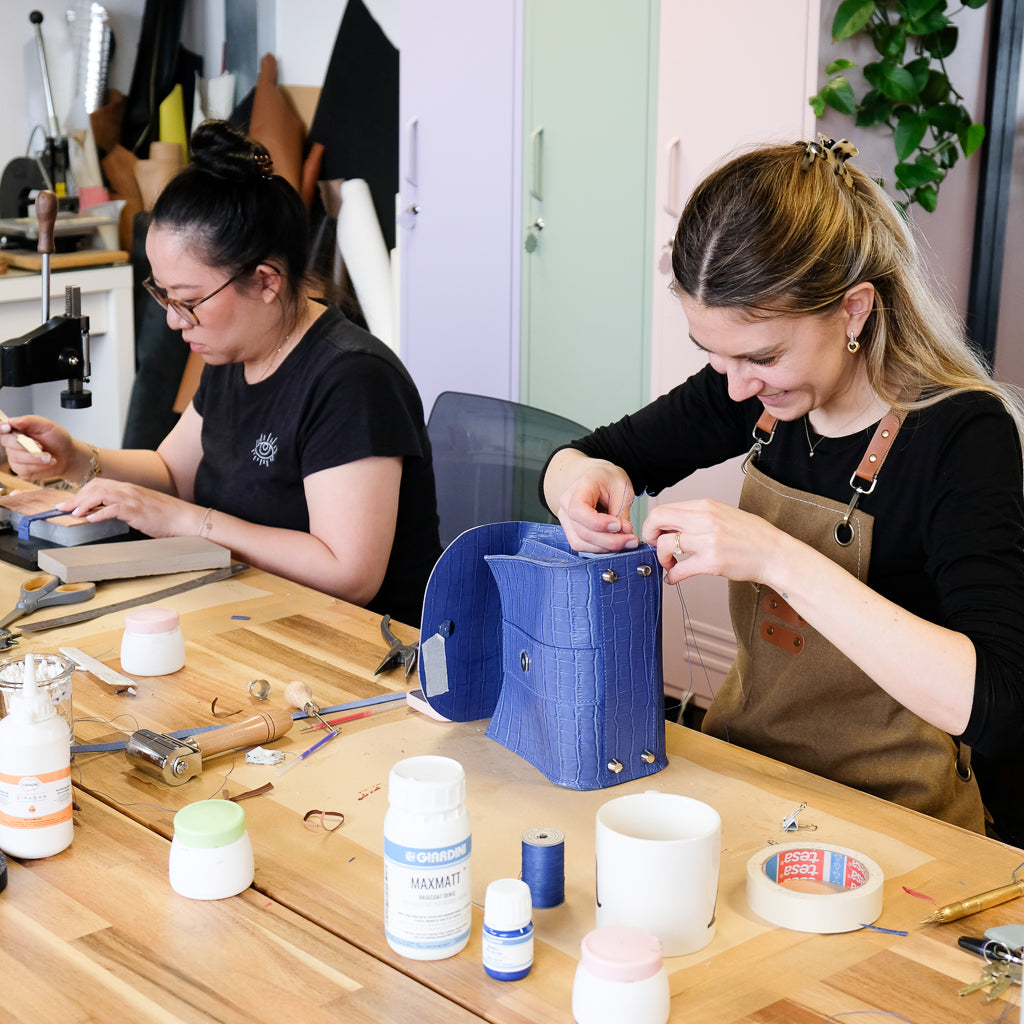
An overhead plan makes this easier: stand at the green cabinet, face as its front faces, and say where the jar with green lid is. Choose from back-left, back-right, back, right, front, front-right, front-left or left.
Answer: front

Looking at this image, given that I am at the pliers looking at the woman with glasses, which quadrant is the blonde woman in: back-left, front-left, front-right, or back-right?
back-right

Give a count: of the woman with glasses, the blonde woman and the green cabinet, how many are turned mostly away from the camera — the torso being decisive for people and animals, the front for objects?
0

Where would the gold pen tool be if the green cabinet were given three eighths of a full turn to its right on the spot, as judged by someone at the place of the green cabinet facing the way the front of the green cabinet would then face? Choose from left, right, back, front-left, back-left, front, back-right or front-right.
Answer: back-left

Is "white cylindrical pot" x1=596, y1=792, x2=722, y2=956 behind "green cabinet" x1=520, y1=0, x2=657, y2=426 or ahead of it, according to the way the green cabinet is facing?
ahead

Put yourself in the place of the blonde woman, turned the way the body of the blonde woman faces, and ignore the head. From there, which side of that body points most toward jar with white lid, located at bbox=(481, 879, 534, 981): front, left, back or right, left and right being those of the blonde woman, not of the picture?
front

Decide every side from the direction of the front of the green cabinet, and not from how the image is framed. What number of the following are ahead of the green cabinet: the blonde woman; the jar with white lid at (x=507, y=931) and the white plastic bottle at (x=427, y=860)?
3

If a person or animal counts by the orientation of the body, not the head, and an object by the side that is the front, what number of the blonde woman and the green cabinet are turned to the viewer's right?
0

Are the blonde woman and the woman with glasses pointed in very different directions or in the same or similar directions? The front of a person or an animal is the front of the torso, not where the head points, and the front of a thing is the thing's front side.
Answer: same or similar directions

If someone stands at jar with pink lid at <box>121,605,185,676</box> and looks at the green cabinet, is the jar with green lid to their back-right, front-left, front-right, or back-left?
back-right

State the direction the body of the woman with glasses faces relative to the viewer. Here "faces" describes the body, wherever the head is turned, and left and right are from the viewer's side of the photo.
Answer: facing the viewer and to the left of the viewer

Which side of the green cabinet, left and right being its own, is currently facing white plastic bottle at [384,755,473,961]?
front

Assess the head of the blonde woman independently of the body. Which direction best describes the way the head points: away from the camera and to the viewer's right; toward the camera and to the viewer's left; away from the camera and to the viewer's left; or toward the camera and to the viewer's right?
toward the camera and to the viewer's left

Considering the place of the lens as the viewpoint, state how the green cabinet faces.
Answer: facing the viewer

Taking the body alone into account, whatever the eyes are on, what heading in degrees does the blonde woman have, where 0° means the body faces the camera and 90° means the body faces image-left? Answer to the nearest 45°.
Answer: approximately 45°

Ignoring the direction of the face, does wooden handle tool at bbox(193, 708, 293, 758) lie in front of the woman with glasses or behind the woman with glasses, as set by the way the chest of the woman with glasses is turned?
in front
